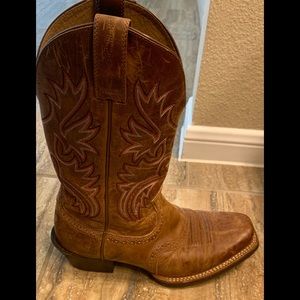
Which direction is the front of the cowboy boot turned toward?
to the viewer's right
